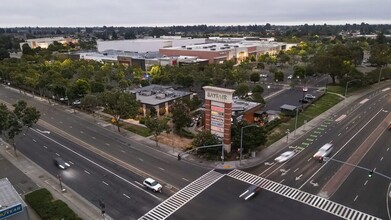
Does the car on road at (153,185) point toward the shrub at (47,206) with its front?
no

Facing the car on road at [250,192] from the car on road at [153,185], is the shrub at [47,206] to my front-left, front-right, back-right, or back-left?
back-right

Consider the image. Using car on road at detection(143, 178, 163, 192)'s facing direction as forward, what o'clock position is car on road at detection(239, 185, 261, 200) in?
car on road at detection(239, 185, 261, 200) is roughly at 11 o'clock from car on road at detection(143, 178, 163, 192).

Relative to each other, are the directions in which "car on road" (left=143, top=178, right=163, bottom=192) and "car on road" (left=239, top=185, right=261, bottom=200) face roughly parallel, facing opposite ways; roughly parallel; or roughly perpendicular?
roughly perpendicular

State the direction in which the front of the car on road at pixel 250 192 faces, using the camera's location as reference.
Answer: facing the viewer and to the left of the viewer

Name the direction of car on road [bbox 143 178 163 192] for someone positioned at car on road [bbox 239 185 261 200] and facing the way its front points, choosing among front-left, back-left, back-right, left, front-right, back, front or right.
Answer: front-right

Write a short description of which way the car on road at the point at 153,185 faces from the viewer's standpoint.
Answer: facing the viewer and to the right of the viewer

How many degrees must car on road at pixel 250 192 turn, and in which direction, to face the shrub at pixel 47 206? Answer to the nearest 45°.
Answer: approximately 45° to its right

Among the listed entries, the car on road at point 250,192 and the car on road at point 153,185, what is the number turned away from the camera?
0
